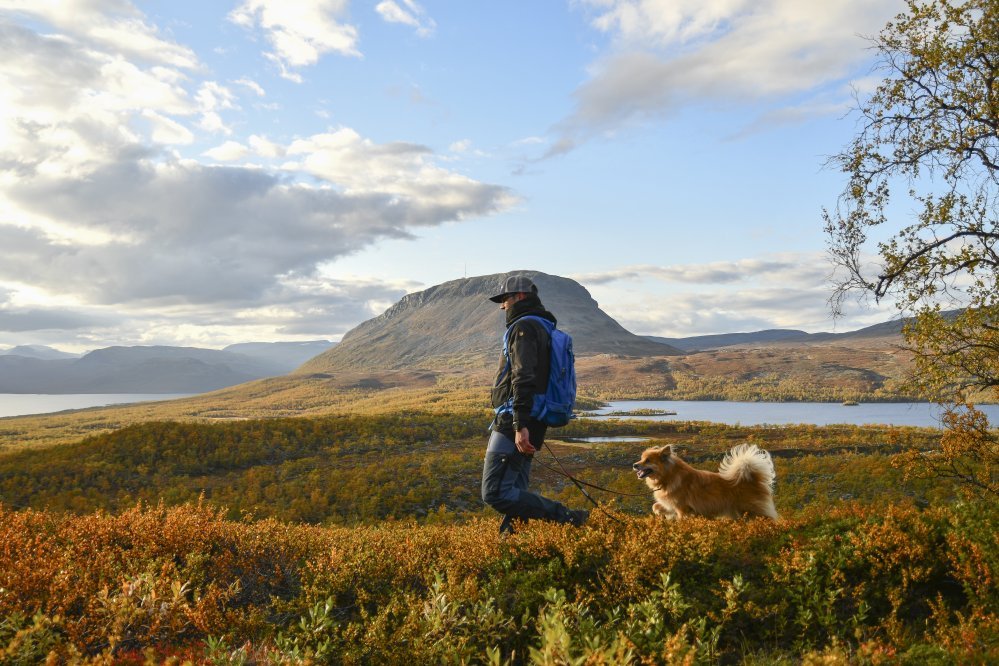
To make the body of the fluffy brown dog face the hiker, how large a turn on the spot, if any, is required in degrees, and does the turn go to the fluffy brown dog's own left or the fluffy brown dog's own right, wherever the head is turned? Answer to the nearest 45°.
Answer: approximately 45° to the fluffy brown dog's own left

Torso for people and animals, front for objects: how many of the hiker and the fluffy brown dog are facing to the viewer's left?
2

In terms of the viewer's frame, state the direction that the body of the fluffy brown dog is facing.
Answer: to the viewer's left

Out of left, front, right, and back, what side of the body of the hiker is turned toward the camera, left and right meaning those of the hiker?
left

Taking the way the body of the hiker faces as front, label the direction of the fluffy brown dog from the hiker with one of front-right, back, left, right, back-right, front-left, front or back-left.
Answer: back-right
